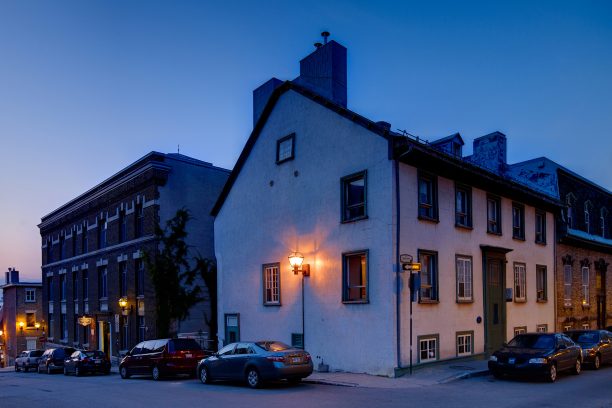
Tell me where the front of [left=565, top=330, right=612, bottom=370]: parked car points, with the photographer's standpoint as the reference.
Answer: facing the viewer and to the left of the viewer

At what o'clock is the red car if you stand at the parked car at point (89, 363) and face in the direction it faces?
The red car is roughly at 7 o'clock from the parked car.

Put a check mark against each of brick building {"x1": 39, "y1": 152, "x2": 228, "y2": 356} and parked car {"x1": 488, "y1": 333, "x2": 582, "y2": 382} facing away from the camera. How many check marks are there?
0

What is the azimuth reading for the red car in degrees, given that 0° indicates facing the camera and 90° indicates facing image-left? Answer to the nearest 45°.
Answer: approximately 135°

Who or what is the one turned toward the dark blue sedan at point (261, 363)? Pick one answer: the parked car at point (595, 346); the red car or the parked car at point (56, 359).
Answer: the parked car at point (595, 346)

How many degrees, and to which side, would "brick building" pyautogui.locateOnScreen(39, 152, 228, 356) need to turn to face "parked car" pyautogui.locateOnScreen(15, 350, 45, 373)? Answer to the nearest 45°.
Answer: approximately 90° to its right

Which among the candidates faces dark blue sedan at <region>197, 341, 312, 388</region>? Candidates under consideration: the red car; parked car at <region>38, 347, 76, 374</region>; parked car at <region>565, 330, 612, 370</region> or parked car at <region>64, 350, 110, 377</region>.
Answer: parked car at <region>565, 330, 612, 370</region>

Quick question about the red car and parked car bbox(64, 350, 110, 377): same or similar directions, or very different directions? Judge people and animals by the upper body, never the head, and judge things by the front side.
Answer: same or similar directions

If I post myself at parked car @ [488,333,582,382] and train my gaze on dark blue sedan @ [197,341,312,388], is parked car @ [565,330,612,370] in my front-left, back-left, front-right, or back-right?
back-right

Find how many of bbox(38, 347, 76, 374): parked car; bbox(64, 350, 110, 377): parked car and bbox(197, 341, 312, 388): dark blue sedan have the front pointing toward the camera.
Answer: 0

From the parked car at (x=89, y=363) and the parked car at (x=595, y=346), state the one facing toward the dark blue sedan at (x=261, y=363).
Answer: the parked car at (x=595, y=346)

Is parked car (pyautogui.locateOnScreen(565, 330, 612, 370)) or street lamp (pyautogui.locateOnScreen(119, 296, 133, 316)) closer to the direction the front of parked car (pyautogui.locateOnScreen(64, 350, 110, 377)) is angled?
the street lamp

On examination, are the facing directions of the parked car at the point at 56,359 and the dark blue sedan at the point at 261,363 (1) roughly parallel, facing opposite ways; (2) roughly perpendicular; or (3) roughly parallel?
roughly parallel
